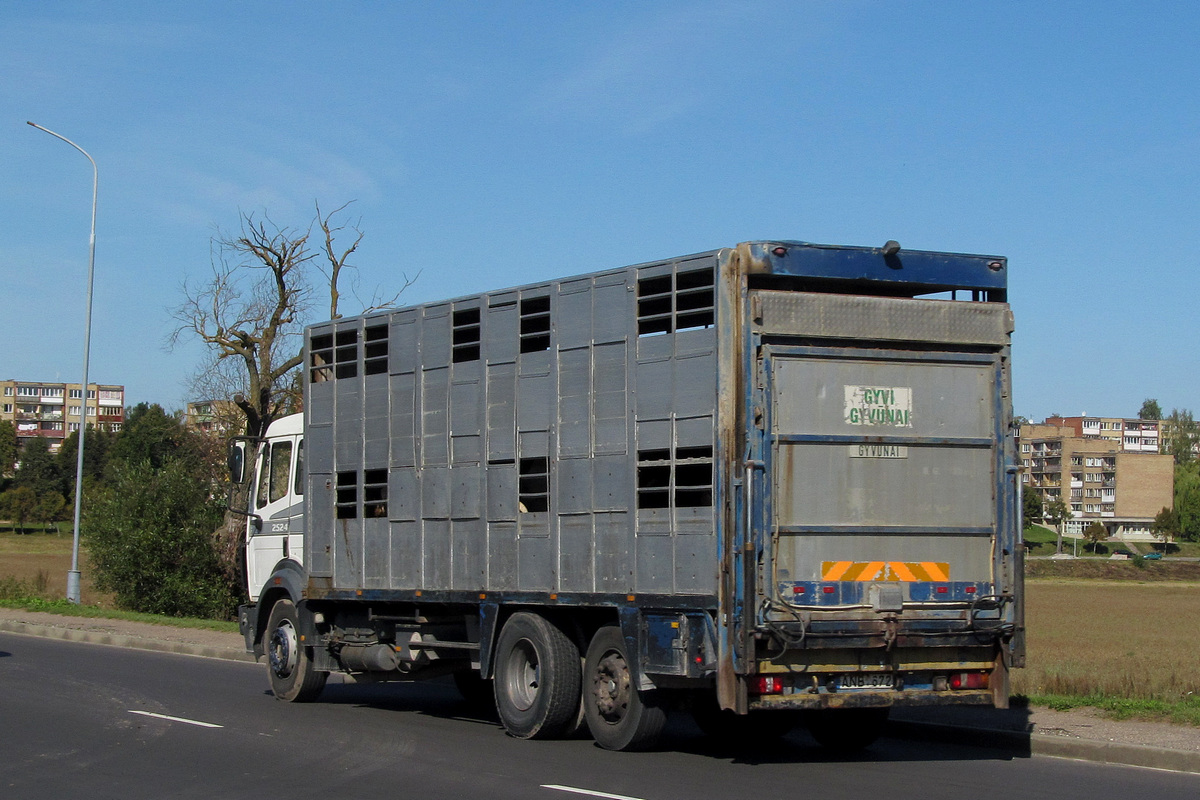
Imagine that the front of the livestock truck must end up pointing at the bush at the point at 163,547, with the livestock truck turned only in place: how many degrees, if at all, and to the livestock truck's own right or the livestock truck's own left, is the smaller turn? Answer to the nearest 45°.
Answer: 0° — it already faces it

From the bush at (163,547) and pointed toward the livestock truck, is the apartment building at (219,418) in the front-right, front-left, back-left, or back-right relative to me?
back-left

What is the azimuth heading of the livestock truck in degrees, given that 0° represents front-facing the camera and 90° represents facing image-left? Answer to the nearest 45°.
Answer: approximately 135°
